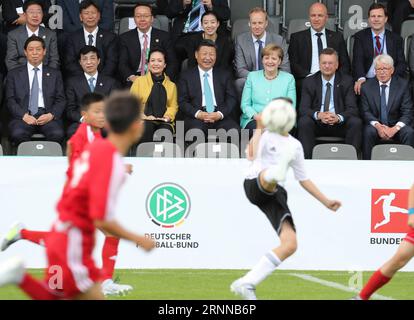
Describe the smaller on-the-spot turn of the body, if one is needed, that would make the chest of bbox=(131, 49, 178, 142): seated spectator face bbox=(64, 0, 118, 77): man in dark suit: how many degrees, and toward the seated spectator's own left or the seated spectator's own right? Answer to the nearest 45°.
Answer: approximately 135° to the seated spectator's own right

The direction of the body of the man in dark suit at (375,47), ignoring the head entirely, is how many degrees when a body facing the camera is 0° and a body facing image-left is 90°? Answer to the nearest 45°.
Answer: approximately 0°

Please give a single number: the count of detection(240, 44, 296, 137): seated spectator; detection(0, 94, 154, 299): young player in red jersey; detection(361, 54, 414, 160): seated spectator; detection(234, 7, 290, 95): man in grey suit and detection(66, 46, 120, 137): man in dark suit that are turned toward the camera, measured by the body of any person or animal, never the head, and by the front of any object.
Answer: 4

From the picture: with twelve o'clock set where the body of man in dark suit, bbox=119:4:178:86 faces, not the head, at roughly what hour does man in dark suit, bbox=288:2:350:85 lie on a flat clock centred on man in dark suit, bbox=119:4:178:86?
man in dark suit, bbox=288:2:350:85 is roughly at 9 o'clock from man in dark suit, bbox=119:4:178:86.

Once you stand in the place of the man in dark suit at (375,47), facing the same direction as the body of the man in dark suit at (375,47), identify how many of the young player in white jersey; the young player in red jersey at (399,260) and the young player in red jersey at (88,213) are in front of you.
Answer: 3

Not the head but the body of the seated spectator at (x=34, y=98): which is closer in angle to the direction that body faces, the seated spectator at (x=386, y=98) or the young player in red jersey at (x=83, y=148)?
the young player in red jersey

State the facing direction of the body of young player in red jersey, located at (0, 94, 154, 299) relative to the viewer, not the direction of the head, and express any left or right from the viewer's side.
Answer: facing away from the viewer and to the right of the viewer
